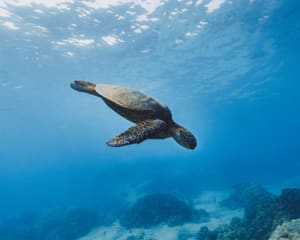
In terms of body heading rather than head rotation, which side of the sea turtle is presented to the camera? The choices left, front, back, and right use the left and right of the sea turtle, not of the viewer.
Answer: right
